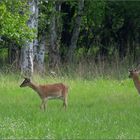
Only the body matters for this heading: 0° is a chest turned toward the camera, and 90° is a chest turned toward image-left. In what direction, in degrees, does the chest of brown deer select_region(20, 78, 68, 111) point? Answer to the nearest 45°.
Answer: approximately 90°
